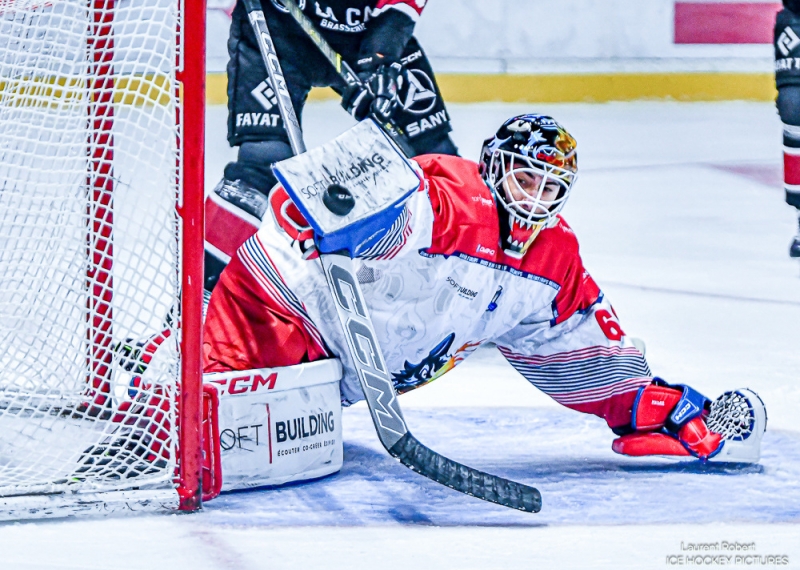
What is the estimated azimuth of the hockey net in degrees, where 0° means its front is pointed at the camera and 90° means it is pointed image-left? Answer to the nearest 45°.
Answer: approximately 270°
